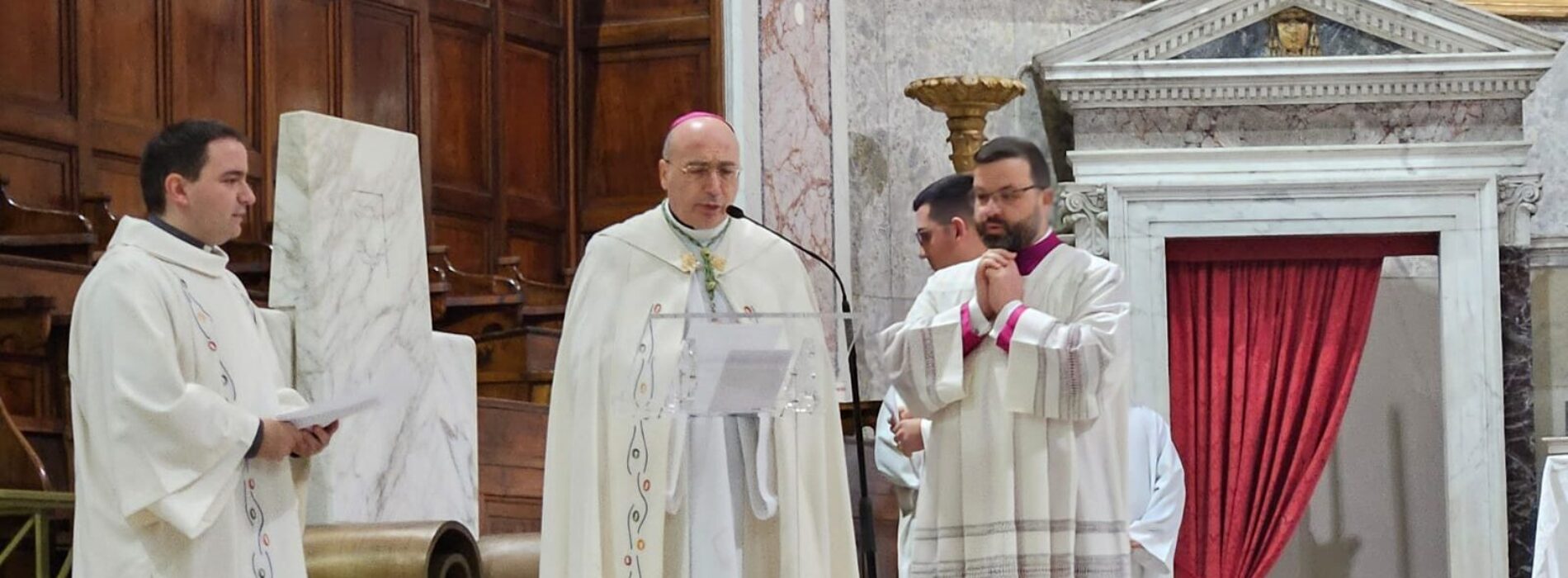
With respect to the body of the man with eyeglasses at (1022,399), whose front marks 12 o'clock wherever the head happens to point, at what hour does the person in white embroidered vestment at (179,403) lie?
The person in white embroidered vestment is roughly at 1 o'clock from the man with eyeglasses.

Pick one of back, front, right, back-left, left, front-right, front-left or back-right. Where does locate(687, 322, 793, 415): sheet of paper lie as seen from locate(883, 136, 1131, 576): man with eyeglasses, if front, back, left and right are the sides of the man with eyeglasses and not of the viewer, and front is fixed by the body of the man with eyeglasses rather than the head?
front

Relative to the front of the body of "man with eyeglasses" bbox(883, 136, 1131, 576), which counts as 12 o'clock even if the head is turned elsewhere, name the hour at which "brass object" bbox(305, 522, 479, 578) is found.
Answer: The brass object is roughly at 2 o'clock from the man with eyeglasses.

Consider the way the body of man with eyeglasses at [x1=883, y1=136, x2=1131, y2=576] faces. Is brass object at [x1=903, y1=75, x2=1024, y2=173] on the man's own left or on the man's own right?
on the man's own right

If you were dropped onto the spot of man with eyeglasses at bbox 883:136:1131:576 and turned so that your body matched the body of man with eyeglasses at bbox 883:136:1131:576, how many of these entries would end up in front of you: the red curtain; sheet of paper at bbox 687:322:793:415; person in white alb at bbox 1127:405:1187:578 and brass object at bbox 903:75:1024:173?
1

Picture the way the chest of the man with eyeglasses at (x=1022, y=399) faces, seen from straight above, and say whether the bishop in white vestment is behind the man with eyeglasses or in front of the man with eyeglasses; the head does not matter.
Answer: in front

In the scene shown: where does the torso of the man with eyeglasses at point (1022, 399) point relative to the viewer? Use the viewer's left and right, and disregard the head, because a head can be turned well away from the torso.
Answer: facing the viewer and to the left of the viewer

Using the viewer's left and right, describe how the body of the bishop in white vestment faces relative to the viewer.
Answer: facing the viewer

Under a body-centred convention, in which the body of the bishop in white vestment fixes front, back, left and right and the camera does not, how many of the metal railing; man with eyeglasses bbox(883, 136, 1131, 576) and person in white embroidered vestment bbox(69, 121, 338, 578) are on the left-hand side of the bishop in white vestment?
1

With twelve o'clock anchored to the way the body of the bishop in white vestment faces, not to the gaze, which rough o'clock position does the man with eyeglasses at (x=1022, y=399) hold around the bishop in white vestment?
The man with eyeglasses is roughly at 9 o'clock from the bishop in white vestment.

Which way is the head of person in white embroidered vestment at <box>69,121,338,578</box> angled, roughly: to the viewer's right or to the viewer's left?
to the viewer's right

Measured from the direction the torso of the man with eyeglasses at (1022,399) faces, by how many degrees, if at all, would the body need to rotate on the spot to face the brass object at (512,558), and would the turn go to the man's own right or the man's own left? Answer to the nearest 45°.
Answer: approximately 90° to the man's own right

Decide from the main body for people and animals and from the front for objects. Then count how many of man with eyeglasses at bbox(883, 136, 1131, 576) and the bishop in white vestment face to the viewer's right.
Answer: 0

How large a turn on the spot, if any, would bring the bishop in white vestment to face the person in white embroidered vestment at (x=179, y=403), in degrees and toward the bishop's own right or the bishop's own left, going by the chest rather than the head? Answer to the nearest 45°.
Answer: approximately 90° to the bishop's own right
